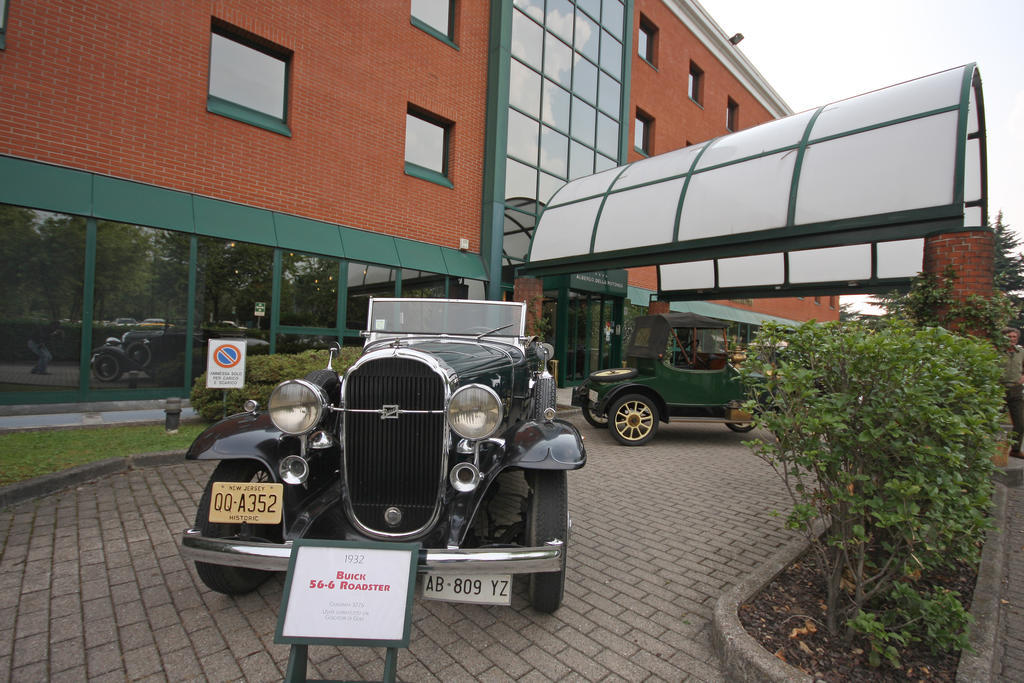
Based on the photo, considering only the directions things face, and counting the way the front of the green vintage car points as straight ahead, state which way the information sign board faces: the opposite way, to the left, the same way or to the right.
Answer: to the right

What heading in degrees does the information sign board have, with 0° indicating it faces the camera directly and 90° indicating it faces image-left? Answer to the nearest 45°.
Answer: approximately 0°

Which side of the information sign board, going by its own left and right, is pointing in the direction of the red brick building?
back

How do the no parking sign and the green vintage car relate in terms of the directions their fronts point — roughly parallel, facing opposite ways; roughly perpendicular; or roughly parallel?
roughly perpendicular

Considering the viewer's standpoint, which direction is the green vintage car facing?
facing away from the viewer and to the right of the viewer

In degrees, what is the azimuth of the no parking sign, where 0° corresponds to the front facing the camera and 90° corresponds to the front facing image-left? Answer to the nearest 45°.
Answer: approximately 0°

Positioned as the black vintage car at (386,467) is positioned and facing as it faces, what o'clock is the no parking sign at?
The no parking sign is roughly at 5 o'clock from the black vintage car.

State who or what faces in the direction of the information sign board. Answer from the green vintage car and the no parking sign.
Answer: the no parking sign

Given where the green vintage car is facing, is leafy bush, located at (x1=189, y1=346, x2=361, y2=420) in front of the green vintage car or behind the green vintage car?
behind
